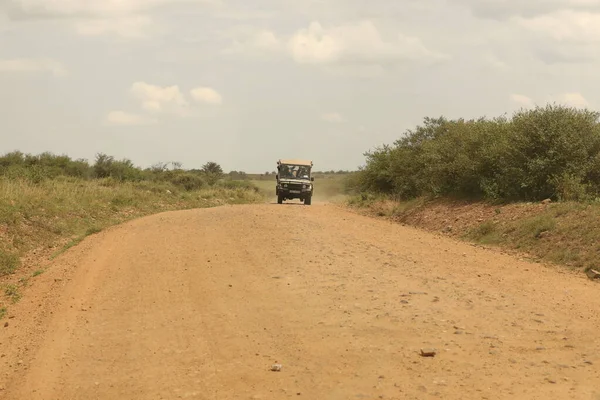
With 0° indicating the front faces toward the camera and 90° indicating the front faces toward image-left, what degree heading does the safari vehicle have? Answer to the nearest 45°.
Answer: approximately 0°
